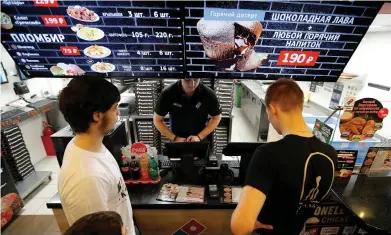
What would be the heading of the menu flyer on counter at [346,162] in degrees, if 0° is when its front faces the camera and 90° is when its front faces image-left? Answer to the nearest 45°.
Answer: approximately 0°

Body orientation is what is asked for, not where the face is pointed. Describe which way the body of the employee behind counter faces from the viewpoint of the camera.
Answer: toward the camera

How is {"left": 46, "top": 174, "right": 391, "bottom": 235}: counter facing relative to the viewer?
toward the camera

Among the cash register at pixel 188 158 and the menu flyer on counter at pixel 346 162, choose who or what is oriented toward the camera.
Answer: the menu flyer on counter

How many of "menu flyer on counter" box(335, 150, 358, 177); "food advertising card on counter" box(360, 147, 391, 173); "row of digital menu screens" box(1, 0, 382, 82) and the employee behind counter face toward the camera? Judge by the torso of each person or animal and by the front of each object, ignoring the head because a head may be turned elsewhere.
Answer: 4

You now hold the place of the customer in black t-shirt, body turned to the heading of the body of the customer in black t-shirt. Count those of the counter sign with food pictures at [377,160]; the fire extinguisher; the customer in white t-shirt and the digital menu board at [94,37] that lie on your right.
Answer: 1

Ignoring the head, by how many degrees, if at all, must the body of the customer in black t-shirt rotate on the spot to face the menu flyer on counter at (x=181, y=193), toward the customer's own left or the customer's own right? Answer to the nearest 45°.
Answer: approximately 45° to the customer's own left

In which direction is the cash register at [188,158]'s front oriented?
away from the camera

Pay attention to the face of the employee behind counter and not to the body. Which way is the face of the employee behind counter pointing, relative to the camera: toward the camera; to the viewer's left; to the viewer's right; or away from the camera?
toward the camera

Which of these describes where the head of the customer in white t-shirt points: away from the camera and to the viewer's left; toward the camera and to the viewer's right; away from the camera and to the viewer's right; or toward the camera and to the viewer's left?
away from the camera and to the viewer's right

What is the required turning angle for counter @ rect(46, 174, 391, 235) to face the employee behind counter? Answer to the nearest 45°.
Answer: approximately 180°

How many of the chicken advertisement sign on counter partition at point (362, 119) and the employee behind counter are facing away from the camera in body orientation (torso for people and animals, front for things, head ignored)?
0

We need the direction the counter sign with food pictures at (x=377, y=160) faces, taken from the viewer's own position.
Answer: facing the viewer

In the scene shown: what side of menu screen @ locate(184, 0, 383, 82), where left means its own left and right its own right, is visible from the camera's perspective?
front
